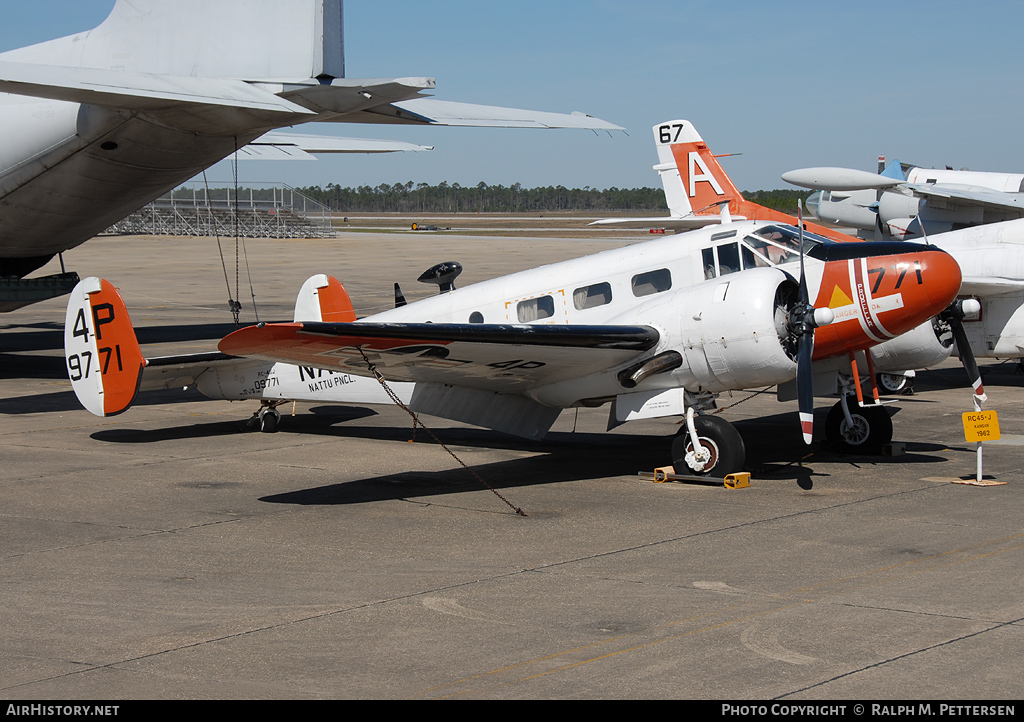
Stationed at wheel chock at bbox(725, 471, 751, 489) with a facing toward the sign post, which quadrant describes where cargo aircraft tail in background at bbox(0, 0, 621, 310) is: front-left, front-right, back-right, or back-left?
back-left

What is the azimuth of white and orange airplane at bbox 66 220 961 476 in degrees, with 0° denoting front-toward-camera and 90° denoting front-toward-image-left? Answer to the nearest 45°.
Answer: approximately 315°

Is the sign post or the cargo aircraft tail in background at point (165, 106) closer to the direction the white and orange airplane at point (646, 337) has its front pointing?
the sign post

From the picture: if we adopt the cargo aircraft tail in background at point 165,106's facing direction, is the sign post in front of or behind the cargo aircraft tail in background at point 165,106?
behind
